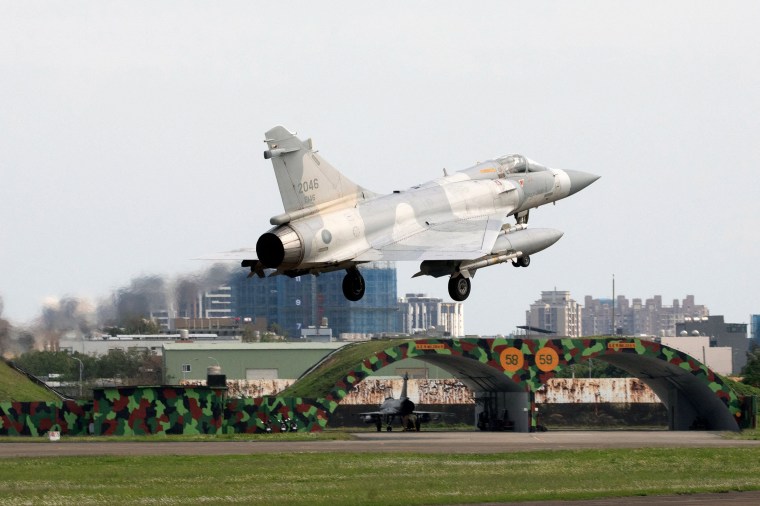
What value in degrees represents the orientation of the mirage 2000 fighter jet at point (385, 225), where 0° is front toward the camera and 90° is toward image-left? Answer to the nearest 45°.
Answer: approximately 225°
